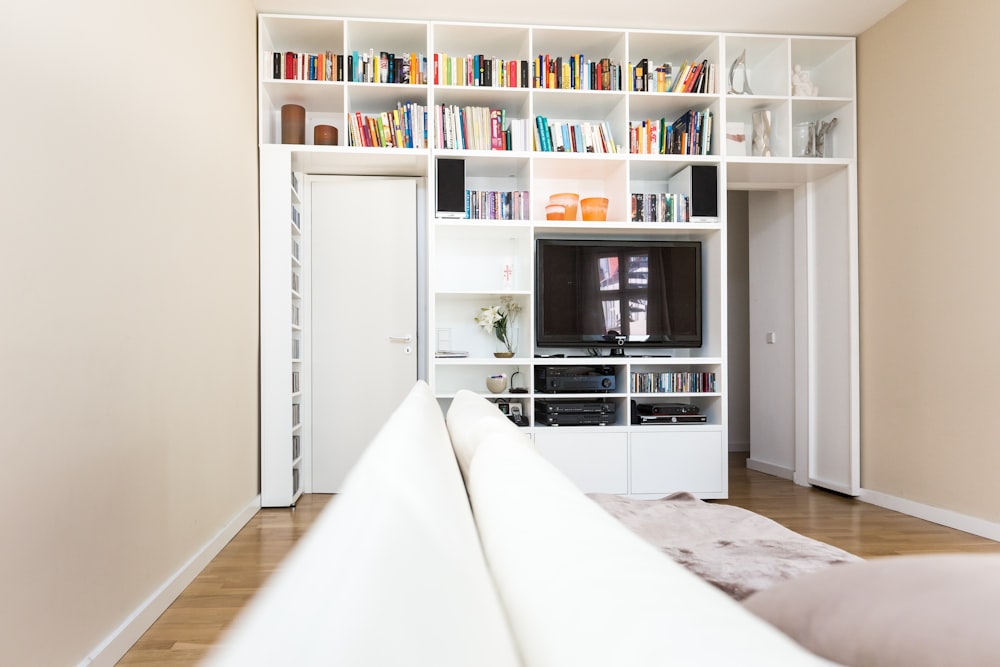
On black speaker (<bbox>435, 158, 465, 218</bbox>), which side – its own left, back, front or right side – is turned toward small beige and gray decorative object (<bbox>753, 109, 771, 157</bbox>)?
left

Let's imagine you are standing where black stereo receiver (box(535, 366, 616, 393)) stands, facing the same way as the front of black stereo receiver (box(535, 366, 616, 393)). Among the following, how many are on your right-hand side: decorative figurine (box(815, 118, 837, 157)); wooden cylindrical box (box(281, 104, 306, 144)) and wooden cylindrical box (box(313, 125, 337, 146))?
2

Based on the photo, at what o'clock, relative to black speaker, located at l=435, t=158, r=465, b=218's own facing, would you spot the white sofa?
The white sofa is roughly at 12 o'clock from the black speaker.
